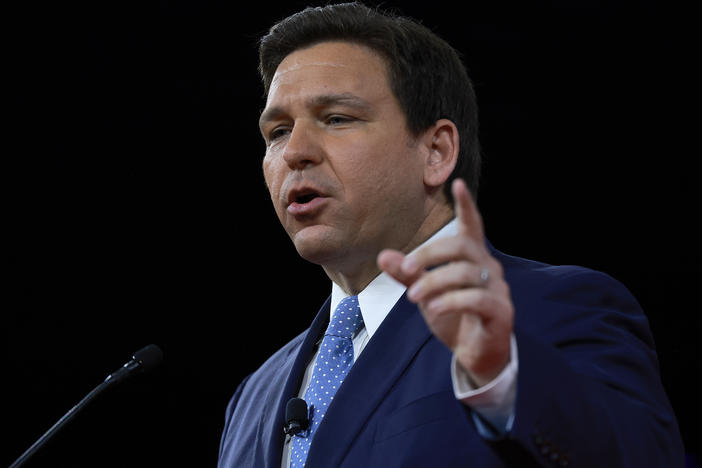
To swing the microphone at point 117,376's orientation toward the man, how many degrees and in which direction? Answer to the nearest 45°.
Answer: approximately 45° to its right

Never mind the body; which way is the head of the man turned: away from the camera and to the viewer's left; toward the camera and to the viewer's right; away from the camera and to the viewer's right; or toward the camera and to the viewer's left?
toward the camera and to the viewer's left

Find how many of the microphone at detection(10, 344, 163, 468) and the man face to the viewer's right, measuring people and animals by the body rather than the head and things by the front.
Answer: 1

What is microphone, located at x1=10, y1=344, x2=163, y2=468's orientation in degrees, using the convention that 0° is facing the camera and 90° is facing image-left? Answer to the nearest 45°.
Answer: approximately 270°

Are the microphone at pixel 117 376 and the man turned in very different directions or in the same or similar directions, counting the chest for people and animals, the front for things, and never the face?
very different directions

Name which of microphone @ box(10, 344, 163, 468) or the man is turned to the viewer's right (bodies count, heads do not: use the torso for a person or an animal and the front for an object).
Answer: the microphone
